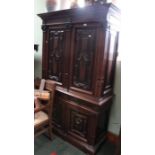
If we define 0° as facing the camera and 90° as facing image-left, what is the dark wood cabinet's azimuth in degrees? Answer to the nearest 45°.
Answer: approximately 45°
